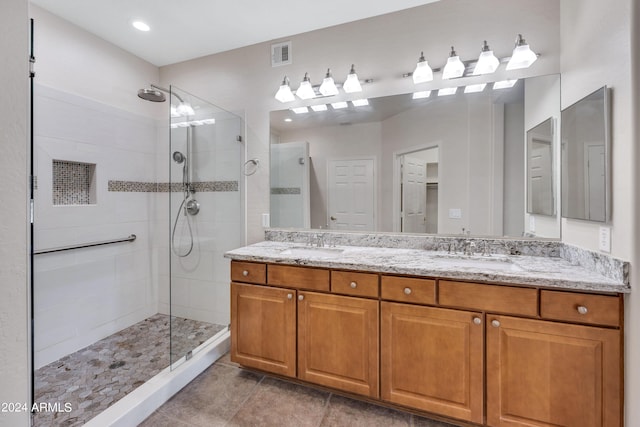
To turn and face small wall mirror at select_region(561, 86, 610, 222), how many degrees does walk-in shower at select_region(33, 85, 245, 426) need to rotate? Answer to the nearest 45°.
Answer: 0° — it already faces it

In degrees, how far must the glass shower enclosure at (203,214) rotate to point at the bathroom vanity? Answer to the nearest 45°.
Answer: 0° — it already faces it

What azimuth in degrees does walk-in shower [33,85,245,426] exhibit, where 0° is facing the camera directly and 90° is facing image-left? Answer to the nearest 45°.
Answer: approximately 315°

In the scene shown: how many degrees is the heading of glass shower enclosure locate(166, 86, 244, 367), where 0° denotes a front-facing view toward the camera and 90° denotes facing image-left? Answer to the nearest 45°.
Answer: approximately 315°

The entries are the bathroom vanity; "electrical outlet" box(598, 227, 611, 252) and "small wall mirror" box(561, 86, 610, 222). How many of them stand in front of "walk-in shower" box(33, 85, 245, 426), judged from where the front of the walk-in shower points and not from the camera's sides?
3
